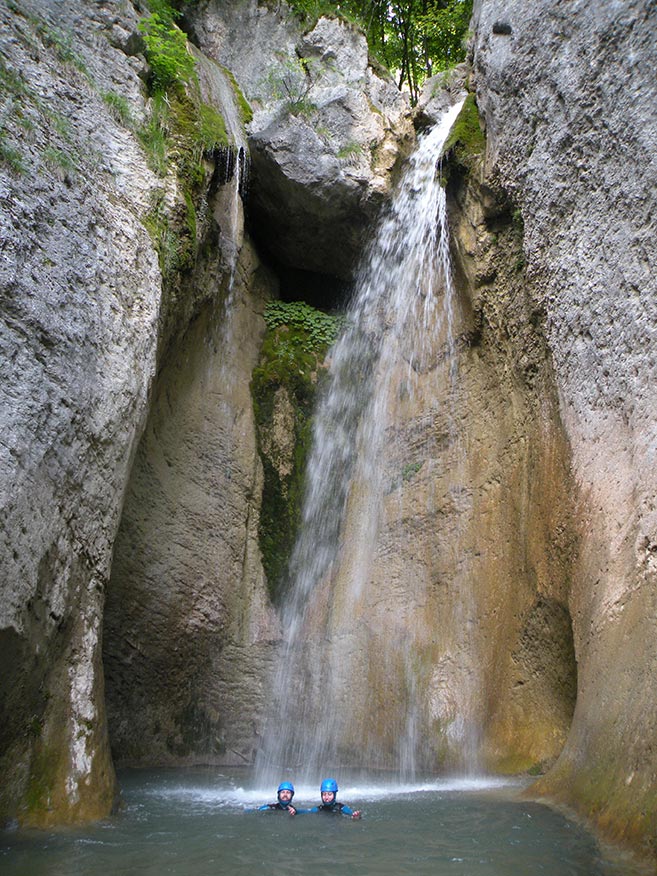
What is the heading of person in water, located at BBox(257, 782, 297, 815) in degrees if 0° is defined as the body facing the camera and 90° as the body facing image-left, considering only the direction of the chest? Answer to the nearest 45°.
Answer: approximately 0°
